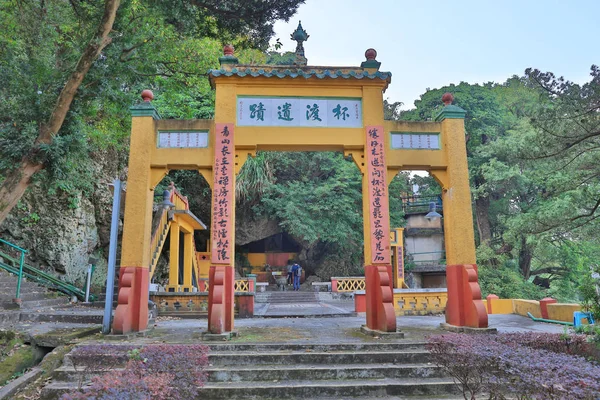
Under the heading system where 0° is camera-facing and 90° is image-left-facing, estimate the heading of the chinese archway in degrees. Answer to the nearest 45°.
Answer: approximately 0°

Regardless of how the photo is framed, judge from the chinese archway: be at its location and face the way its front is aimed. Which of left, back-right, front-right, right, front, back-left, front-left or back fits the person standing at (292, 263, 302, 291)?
back

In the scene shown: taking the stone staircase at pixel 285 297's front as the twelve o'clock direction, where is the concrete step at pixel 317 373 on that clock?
The concrete step is roughly at 12 o'clock from the stone staircase.

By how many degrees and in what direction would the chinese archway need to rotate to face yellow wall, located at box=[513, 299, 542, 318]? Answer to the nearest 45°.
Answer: approximately 135° to its left

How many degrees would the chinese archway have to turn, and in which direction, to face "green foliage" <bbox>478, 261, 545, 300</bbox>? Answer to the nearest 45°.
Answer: approximately 135° to its left

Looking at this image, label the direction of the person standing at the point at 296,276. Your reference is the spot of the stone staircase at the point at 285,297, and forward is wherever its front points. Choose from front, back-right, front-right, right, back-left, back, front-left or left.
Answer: back

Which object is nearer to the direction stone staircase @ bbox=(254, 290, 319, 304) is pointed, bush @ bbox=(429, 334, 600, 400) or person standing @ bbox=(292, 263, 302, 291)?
the bush

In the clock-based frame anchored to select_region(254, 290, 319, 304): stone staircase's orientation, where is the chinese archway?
The chinese archway is roughly at 12 o'clock from the stone staircase.

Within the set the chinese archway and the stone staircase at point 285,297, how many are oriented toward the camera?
2

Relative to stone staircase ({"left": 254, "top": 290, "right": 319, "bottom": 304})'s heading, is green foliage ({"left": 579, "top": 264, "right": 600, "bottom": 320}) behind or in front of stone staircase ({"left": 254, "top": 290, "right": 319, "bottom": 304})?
in front

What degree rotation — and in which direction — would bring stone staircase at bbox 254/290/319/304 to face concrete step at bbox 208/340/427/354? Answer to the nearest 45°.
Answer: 0° — it already faces it

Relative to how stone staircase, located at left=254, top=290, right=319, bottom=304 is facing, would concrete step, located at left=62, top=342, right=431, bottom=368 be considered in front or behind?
in front

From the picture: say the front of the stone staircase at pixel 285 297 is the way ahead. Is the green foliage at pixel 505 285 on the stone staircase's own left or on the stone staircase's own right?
on the stone staircase's own left

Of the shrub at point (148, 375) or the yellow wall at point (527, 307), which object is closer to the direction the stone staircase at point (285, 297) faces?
the shrub
